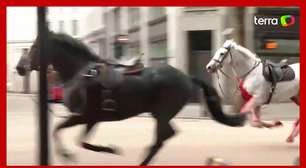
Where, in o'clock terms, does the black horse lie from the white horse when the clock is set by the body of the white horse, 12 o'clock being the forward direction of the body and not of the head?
The black horse is roughly at 10 o'clock from the white horse.

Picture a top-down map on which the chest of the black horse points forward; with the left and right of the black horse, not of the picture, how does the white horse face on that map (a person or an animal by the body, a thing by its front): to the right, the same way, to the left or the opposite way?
the same way

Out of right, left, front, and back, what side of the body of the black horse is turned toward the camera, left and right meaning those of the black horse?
left

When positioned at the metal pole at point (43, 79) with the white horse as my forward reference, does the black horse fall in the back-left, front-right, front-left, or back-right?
front-left

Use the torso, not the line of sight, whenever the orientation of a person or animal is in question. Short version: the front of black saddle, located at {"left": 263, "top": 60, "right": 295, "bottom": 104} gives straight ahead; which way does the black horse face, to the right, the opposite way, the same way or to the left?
the same way

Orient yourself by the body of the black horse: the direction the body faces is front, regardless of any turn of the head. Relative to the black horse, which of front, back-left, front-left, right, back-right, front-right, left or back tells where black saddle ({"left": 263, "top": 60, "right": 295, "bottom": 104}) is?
back-right

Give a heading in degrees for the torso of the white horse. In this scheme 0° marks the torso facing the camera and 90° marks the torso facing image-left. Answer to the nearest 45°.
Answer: approximately 90°

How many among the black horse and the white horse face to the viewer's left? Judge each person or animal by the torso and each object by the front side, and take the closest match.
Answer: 2

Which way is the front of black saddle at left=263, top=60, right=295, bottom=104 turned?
to the viewer's left

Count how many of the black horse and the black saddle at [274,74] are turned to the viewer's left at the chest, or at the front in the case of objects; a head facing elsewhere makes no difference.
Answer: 2
